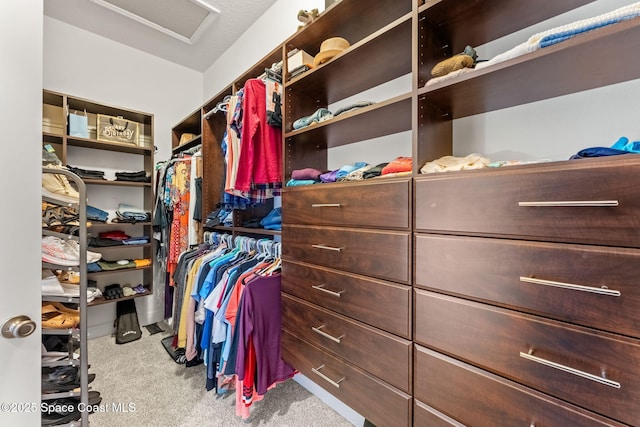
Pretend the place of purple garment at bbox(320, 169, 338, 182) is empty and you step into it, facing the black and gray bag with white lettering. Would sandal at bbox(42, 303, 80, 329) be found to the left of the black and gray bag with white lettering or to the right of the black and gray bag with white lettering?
left

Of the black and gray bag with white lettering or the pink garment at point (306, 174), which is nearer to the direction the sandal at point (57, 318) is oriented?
the pink garment

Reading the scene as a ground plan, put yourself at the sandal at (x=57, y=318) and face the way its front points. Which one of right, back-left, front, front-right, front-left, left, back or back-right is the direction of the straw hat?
front-right

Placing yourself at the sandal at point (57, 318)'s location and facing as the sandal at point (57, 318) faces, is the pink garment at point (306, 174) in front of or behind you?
in front

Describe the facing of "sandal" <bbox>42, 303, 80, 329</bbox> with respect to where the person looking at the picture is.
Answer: facing to the right of the viewer

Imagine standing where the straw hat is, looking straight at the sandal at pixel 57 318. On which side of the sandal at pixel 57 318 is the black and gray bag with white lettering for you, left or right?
right

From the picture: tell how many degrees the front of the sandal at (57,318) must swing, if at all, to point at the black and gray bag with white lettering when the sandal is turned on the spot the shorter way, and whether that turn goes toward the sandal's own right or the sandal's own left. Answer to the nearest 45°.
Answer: approximately 90° to the sandal's own left
